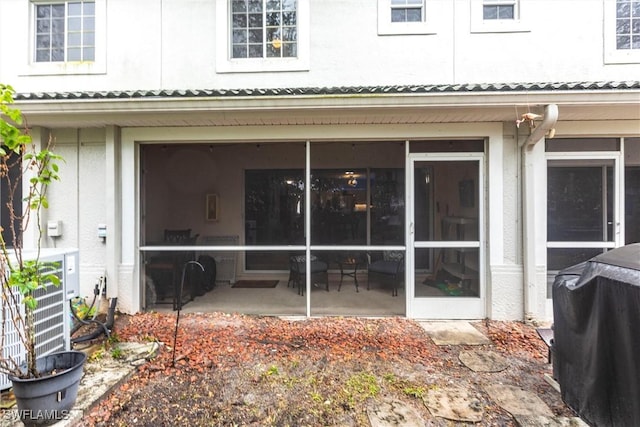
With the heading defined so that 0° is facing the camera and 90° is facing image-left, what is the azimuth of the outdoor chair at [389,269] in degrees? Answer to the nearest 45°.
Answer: approximately 45°

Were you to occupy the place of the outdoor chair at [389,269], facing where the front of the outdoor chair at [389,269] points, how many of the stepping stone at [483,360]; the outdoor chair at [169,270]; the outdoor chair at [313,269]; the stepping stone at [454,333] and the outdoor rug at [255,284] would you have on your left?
2

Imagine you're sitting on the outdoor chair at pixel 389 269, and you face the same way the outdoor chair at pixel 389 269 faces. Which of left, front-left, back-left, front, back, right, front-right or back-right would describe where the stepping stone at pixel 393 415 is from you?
front-left

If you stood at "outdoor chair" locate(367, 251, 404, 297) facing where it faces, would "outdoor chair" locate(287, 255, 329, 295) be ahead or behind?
ahead

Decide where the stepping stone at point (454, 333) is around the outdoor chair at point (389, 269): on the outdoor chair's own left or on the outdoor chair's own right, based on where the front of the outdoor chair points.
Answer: on the outdoor chair's own left

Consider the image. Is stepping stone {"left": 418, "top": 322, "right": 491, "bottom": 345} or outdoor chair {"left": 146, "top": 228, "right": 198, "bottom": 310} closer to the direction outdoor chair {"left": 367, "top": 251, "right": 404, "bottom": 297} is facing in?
the outdoor chair

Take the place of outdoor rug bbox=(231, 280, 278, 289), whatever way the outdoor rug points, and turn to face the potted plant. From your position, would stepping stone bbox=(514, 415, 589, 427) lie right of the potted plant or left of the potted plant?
left
